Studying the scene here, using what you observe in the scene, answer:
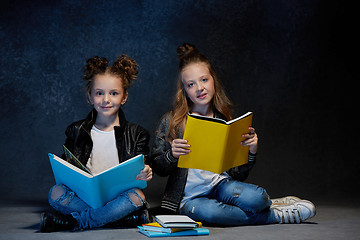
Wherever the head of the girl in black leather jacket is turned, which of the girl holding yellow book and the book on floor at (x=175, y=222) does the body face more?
the book on floor

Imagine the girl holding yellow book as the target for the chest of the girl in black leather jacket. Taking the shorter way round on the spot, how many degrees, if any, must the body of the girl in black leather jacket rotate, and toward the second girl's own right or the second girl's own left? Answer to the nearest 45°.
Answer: approximately 90° to the second girl's own left

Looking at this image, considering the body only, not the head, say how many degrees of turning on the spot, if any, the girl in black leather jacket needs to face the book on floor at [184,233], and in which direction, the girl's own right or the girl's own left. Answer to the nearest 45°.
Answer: approximately 45° to the girl's own left

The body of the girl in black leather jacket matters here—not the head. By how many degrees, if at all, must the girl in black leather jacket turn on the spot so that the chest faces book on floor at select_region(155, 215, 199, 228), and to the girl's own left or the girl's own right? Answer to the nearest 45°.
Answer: approximately 45° to the girl's own left

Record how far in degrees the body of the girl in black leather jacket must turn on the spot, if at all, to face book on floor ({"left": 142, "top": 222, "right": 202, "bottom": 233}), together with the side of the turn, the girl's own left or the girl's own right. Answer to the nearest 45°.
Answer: approximately 45° to the girl's own left

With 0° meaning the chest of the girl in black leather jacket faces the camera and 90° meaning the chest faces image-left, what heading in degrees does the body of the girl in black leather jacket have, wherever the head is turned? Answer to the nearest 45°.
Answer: approximately 0°

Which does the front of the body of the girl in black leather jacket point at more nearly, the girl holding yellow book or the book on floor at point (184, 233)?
the book on floor
